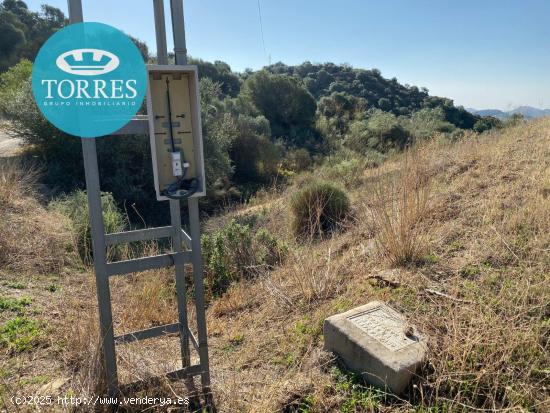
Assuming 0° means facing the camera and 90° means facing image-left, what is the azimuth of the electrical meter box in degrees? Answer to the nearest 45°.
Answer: approximately 0°

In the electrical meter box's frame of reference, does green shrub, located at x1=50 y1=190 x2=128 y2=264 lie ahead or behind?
behind

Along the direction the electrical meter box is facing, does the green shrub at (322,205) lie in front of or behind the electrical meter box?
behind

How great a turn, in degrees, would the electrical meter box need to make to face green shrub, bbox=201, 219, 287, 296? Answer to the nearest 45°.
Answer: approximately 180°
